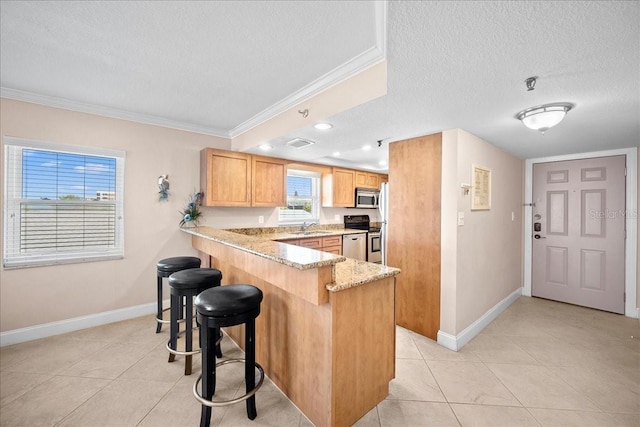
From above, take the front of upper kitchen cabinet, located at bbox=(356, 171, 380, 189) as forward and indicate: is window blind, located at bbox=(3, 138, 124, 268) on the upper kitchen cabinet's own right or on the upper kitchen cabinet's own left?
on the upper kitchen cabinet's own right

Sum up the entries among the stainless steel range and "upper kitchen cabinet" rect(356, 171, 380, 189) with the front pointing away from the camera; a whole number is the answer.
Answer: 0

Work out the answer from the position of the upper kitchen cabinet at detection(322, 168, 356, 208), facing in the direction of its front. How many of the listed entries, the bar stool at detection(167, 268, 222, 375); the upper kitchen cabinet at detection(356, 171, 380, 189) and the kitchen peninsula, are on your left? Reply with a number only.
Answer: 1

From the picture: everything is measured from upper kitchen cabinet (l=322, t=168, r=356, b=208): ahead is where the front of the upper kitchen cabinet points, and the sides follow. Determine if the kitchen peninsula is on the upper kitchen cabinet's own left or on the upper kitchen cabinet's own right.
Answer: on the upper kitchen cabinet's own right

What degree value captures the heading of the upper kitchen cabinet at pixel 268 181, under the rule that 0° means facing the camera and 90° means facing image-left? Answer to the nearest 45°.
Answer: approximately 315°

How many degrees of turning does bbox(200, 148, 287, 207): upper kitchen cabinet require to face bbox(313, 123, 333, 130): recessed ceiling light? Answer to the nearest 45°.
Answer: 0° — it already faces it

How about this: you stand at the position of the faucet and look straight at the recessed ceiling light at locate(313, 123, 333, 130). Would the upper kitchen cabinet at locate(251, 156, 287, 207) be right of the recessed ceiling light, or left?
right

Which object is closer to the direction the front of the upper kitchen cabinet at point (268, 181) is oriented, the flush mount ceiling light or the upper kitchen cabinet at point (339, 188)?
the flush mount ceiling light

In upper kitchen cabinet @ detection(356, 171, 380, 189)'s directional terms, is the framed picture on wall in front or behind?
in front
